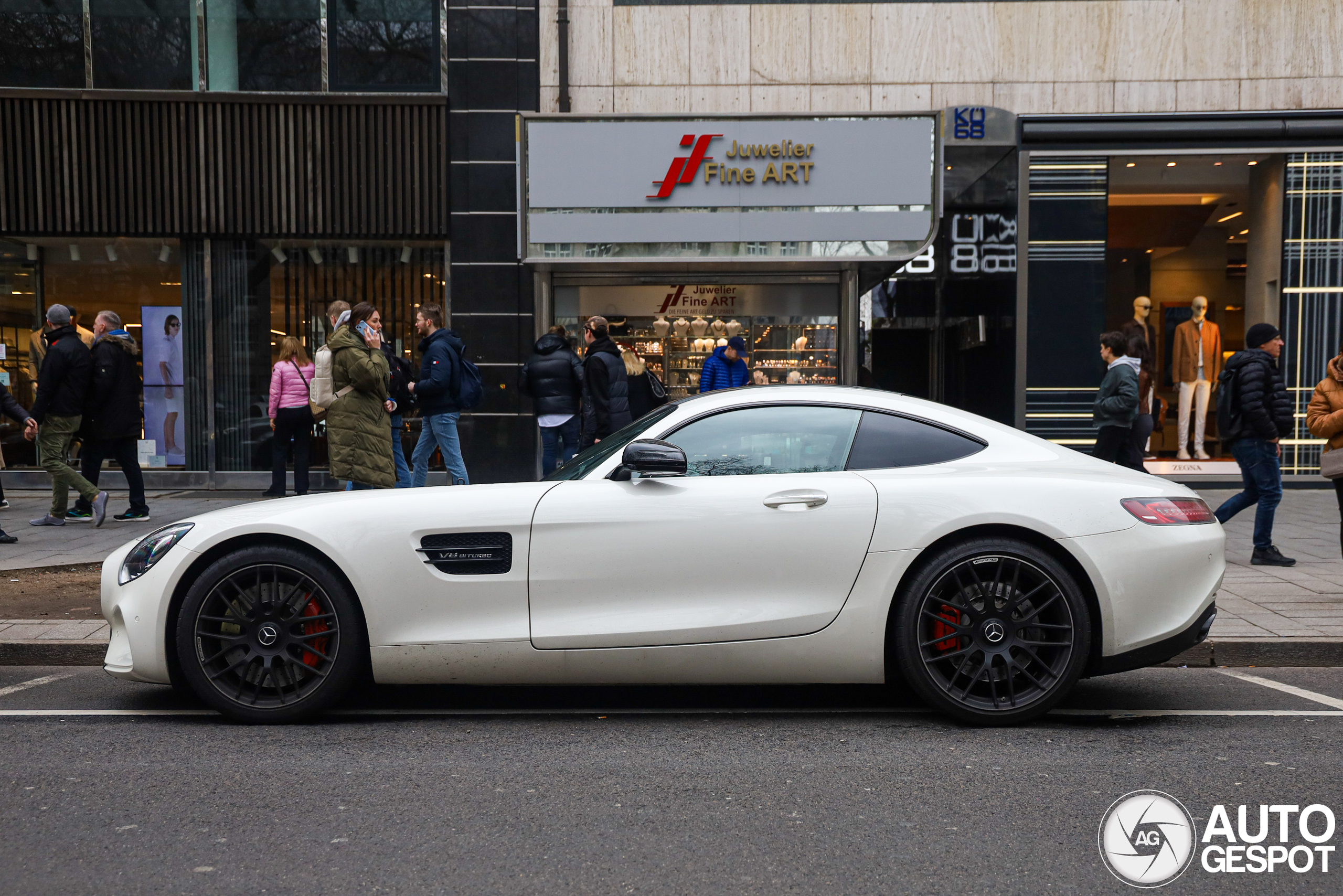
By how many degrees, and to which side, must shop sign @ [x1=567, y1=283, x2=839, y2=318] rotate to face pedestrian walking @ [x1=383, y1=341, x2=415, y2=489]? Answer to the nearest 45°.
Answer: approximately 45° to its right

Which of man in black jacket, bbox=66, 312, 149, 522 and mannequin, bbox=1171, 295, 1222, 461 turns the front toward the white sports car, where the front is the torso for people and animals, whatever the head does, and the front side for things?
the mannequin

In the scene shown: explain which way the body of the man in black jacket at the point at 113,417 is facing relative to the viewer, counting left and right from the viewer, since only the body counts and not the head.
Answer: facing to the left of the viewer

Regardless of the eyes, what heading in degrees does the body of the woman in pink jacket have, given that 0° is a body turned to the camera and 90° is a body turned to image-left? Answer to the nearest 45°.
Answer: approximately 180°

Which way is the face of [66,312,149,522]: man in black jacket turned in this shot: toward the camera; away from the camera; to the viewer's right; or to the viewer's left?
to the viewer's left

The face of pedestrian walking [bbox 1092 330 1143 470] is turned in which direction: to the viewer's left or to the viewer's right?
to the viewer's left
